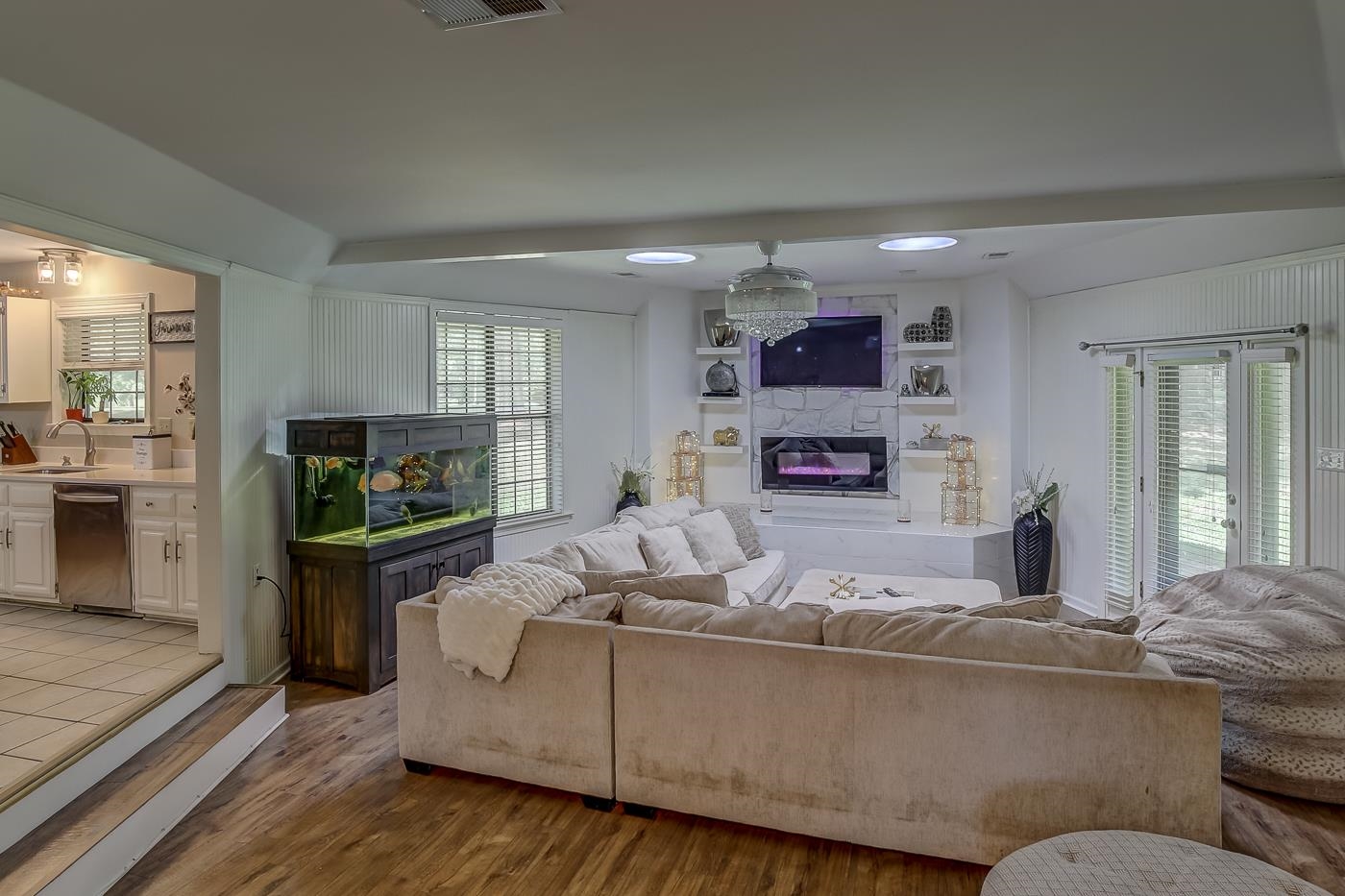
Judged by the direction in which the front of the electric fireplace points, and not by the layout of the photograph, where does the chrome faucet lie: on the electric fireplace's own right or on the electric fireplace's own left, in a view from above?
on the electric fireplace's own right

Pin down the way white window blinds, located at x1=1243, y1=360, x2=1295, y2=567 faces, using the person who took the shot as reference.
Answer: facing the viewer and to the left of the viewer

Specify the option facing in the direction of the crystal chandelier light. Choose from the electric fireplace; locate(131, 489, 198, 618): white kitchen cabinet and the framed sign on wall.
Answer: the electric fireplace

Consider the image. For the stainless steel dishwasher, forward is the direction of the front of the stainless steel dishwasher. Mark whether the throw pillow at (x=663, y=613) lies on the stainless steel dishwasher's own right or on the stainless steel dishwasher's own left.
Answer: on the stainless steel dishwasher's own left

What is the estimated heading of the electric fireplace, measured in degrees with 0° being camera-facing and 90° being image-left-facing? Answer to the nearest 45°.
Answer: approximately 0°

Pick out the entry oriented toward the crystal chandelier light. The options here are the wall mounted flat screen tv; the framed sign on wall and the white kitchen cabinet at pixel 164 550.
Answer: the wall mounted flat screen tv

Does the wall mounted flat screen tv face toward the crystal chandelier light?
yes

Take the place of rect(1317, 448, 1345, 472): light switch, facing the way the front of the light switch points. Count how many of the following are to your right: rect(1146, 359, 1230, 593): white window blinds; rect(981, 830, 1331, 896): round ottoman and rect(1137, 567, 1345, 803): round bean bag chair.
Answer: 1

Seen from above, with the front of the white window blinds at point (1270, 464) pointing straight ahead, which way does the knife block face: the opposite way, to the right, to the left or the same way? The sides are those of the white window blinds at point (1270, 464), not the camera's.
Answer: to the left

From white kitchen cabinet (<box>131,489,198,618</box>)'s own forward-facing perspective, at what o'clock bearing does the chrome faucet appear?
The chrome faucet is roughly at 4 o'clock from the white kitchen cabinet.

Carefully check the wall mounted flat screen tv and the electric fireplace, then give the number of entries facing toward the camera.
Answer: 2

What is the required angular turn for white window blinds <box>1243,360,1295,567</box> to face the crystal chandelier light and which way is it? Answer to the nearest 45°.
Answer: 0° — it already faces it
